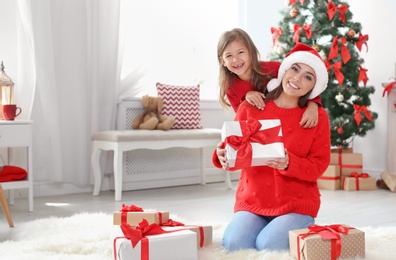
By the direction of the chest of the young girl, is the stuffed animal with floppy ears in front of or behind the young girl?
behind

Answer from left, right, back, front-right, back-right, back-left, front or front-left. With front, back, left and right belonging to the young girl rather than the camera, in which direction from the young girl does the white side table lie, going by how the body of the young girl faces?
back-right

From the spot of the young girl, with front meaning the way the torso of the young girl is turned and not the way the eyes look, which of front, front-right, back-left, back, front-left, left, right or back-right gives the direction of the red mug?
back-right

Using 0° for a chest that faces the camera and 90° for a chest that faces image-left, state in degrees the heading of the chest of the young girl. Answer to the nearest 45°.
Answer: approximately 0°

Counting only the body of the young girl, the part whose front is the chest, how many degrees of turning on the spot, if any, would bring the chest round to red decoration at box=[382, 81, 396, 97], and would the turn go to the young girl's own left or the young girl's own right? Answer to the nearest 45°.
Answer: approximately 135° to the young girl's own left

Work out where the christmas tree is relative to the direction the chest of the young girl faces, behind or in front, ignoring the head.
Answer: behind
